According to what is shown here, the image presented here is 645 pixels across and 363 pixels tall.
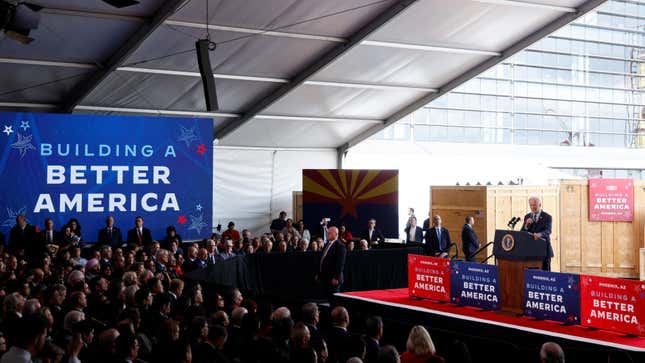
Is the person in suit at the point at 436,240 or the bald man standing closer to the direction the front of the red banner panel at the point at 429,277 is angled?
the bald man standing

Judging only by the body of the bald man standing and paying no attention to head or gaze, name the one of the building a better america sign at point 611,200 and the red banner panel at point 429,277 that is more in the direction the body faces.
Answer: the red banner panel

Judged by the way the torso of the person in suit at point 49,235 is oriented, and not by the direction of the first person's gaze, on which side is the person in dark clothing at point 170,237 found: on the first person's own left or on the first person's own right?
on the first person's own left

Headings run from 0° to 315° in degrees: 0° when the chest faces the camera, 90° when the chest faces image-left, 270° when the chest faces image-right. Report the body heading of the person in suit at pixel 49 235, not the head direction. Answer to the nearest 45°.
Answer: approximately 0°

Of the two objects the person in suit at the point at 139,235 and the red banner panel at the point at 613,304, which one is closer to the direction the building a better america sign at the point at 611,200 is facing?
the red banner panel

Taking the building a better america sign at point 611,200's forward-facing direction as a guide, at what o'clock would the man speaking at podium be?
The man speaking at podium is roughly at 12 o'clock from the building a better america sign.
